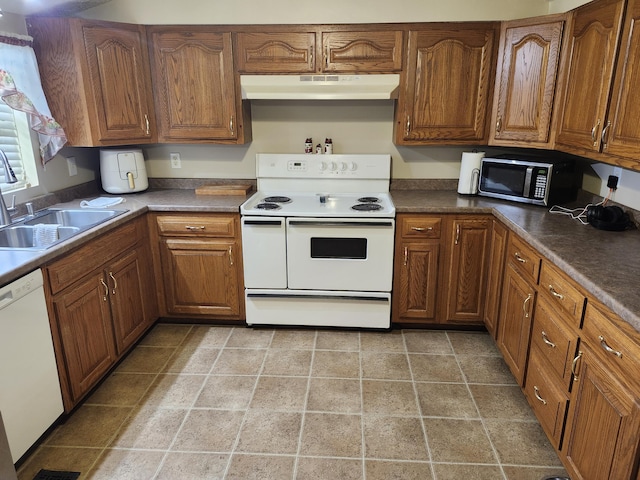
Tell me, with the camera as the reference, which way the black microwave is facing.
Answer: facing the viewer and to the left of the viewer

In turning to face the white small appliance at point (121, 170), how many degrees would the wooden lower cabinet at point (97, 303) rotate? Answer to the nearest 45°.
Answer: approximately 135° to its left

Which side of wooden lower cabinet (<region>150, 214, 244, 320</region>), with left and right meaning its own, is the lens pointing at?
front

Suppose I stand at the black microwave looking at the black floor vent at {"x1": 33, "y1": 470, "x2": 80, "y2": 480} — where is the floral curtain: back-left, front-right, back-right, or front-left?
front-right

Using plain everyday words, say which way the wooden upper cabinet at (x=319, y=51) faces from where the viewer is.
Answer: facing the viewer

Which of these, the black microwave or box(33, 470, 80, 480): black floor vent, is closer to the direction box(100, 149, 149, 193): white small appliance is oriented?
the black floor vent

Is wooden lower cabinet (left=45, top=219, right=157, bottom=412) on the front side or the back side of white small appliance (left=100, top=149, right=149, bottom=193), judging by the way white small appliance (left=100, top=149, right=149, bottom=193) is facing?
on the front side

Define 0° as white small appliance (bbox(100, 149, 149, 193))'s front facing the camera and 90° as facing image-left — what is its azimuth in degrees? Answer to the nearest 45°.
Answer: approximately 0°

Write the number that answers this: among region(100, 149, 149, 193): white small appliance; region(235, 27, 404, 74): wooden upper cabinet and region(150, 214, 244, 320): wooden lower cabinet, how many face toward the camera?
3

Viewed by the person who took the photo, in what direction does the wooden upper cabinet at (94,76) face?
facing the viewer and to the right of the viewer

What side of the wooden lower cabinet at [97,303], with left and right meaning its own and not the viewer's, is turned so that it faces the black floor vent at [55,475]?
right

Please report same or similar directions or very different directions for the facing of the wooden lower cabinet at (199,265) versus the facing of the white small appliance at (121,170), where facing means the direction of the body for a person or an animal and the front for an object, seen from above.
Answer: same or similar directions

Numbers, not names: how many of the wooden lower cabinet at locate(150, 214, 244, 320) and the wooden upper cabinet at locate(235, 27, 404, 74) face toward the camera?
2
